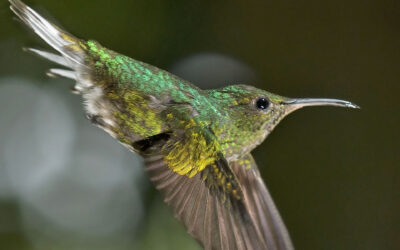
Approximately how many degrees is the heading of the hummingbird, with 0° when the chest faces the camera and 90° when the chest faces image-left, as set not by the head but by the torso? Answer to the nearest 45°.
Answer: approximately 270°
